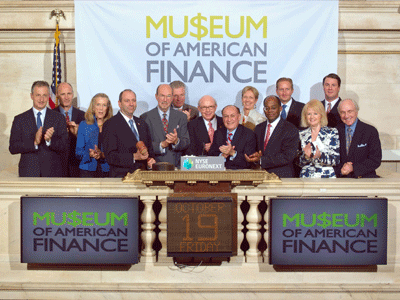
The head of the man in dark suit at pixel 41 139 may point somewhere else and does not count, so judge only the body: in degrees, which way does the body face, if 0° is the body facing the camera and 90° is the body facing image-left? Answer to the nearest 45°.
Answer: approximately 0°

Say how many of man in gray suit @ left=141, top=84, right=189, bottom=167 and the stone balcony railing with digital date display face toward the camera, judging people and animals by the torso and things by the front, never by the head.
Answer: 2

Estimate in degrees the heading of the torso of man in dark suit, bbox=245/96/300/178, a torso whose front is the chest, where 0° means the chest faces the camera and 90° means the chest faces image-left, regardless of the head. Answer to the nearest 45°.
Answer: approximately 45°

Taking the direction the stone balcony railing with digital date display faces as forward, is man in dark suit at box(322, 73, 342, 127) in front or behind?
behind

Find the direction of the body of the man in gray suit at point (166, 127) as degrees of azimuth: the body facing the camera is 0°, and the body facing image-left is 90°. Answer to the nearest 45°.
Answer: approximately 0°
